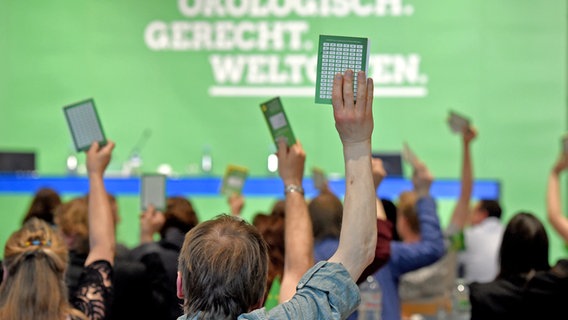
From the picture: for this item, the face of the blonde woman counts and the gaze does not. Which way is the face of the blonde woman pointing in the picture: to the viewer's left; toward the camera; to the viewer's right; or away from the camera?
away from the camera

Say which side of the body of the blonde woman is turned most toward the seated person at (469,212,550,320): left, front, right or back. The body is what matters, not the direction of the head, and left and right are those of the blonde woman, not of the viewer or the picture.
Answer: right

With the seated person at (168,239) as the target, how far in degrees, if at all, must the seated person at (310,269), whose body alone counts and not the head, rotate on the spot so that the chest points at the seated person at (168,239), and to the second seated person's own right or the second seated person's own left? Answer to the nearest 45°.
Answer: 0° — they already face them

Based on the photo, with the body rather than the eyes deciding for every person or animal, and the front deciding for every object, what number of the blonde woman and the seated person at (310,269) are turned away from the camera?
2

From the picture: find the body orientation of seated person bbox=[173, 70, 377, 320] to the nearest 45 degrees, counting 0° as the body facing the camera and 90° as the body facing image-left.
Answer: approximately 180°

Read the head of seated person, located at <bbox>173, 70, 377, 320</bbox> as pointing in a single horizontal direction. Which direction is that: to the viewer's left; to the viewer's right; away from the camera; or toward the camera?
away from the camera

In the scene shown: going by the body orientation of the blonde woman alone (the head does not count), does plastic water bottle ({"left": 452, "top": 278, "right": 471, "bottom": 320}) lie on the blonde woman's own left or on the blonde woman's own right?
on the blonde woman's own right

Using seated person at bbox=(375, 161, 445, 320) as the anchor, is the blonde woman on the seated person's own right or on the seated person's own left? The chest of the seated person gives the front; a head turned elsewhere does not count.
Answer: on the seated person's own left

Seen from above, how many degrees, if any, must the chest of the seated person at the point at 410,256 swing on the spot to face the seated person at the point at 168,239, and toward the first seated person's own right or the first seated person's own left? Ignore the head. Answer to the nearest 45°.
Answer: approximately 45° to the first seated person's own left

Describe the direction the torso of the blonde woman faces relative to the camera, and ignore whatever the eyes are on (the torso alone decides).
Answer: away from the camera
